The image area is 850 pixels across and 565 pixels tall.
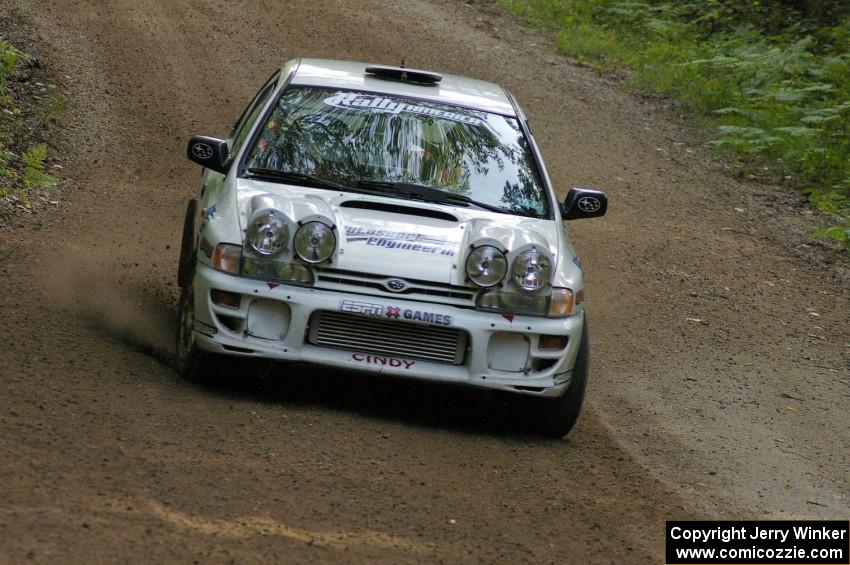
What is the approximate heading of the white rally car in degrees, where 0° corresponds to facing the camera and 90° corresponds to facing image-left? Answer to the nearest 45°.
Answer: approximately 0°

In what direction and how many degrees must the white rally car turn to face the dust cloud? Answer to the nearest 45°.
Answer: approximately 135° to its right
